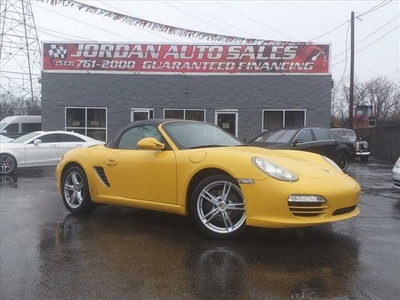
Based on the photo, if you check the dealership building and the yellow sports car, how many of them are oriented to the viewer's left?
0

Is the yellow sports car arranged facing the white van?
no

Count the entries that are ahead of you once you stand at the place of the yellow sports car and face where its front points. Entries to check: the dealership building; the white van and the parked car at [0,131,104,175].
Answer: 0

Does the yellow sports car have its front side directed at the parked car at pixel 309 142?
no

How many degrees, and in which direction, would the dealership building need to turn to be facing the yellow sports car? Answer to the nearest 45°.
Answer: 0° — it already faces it

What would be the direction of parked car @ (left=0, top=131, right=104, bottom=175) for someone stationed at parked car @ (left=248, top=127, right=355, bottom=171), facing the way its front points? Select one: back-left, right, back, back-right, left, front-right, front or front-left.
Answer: front-right

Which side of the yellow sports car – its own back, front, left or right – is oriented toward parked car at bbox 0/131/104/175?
back

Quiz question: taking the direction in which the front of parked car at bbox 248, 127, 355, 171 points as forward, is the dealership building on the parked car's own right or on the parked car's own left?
on the parked car's own right

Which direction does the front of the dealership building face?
toward the camera

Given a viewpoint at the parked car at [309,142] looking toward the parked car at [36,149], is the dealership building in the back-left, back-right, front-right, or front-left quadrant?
front-right

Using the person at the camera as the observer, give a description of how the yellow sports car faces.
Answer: facing the viewer and to the right of the viewer

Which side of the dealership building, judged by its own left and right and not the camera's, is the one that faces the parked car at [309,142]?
front
